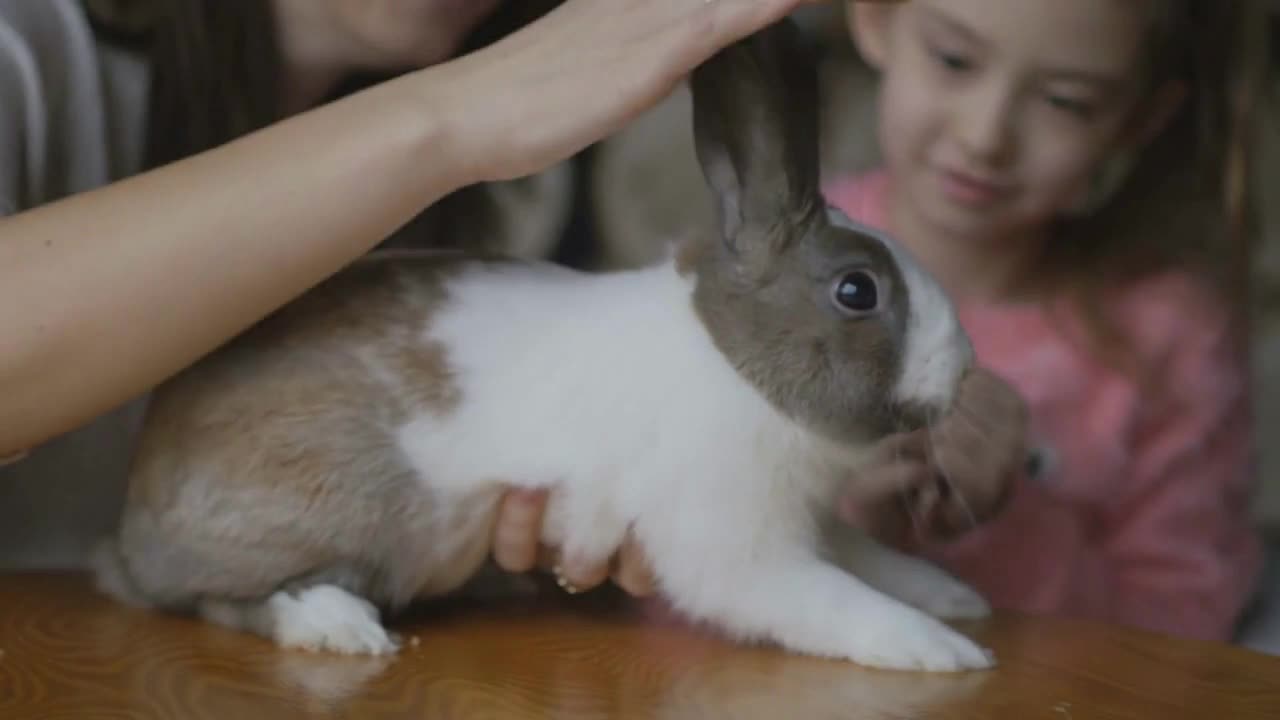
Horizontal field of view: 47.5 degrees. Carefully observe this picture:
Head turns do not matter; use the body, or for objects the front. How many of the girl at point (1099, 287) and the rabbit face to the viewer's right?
1

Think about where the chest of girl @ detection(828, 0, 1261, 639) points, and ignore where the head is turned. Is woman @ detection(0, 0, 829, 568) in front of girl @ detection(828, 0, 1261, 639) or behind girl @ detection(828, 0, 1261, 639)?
in front

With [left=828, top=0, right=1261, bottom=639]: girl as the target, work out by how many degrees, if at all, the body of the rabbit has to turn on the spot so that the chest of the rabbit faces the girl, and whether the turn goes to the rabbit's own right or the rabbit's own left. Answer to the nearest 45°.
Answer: approximately 45° to the rabbit's own left

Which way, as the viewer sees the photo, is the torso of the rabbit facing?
to the viewer's right

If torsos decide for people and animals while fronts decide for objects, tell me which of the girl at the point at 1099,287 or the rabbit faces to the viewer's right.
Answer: the rabbit
